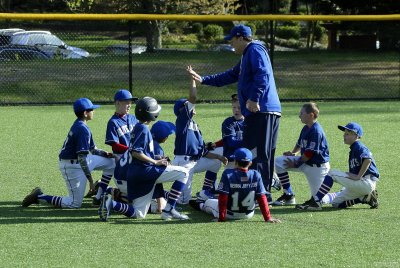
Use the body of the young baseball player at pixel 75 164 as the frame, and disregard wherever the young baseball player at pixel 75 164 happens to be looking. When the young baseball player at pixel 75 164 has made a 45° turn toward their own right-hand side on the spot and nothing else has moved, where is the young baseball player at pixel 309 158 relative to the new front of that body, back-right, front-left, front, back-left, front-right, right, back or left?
front-left

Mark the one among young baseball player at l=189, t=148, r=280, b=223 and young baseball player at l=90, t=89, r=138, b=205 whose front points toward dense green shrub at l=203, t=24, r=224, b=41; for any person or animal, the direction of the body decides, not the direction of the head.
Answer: young baseball player at l=189, t=148, r=280, b=223

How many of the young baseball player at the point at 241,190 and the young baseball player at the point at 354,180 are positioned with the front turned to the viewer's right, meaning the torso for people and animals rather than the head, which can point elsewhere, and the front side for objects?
0

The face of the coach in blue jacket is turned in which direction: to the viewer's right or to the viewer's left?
to the viewer's left

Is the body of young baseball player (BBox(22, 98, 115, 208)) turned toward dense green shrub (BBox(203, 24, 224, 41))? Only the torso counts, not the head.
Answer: no

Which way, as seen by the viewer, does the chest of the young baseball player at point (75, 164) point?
to the viewer's right

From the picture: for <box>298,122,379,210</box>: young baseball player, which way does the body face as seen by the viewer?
to the viewer's left

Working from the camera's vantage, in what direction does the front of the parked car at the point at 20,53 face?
facing to the right of the viewer

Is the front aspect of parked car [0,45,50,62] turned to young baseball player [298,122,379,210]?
no

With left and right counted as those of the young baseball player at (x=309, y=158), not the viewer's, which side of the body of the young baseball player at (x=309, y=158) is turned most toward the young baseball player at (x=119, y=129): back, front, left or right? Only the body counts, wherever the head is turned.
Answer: front

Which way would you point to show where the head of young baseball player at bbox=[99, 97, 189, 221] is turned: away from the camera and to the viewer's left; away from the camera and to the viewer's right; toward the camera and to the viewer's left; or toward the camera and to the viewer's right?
away from the camera and to the viewer's right

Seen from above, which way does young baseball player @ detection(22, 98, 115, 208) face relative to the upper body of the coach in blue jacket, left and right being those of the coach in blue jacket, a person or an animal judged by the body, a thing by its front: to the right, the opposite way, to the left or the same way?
the opposite way

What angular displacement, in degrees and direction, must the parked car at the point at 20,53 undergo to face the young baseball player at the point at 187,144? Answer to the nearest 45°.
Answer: approximately 90° to its right

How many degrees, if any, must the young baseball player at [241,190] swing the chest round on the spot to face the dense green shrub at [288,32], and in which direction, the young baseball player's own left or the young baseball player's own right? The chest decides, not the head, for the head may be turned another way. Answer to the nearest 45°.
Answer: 0° — they already face it

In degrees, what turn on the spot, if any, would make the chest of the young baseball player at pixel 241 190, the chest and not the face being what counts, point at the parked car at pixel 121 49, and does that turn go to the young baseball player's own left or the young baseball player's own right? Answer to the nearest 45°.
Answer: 0° — they already face it

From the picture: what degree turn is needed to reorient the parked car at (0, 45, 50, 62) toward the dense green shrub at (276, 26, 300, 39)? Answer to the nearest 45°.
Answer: approximately 45° to its left

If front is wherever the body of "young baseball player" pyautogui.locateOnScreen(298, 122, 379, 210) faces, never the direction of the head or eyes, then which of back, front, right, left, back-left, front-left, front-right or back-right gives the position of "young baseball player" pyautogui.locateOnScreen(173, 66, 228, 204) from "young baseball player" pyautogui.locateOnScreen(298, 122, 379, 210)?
front

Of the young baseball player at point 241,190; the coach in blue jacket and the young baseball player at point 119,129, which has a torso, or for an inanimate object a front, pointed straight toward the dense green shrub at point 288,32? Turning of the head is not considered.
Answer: the young baseball player at point 241,190

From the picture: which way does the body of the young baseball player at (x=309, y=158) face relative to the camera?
to the viewer's left
